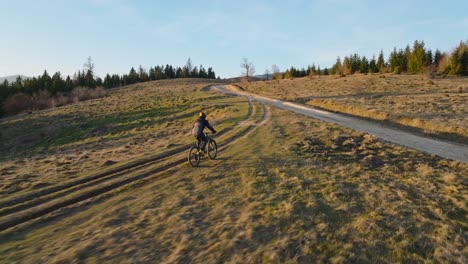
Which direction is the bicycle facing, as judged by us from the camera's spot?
facing away from the viewer and to the right of the viewer
